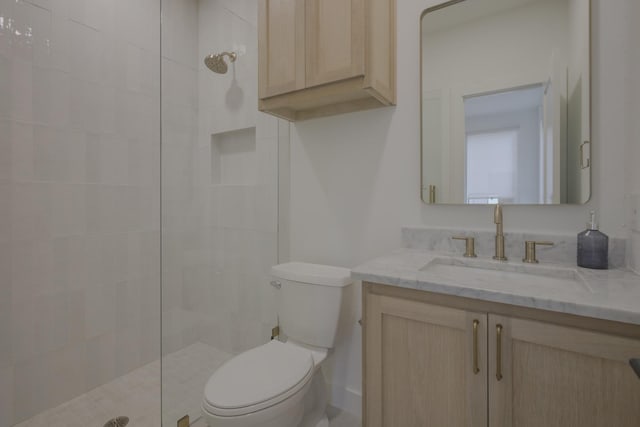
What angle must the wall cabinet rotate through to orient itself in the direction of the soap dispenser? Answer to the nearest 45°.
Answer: approximately 135° to its left

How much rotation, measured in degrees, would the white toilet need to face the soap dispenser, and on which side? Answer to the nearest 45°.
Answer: approximately 135° to its left

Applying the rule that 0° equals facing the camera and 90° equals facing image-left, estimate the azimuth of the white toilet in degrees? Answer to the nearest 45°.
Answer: approximately 45°

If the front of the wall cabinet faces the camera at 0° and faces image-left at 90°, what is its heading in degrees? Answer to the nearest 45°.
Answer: approximately 45°

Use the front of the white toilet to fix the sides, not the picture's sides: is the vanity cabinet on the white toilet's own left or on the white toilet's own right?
on the white toilet's own left
